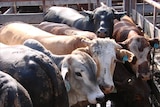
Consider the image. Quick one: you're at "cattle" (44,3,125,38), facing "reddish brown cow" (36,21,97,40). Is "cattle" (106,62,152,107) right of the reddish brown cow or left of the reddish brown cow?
left

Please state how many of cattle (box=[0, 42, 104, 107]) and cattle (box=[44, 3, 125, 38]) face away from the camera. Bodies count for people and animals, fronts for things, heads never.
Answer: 0

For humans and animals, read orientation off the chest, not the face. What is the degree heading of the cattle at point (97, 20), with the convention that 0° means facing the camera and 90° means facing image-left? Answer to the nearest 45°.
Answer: approximately 315°

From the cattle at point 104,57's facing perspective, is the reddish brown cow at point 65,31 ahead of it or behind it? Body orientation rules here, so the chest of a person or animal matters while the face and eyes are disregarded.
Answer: behind

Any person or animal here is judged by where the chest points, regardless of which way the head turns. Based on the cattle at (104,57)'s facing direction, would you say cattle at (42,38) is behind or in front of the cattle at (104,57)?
behind

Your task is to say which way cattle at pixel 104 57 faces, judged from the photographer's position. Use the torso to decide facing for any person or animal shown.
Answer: facing the viewer and to the right of the viewer
